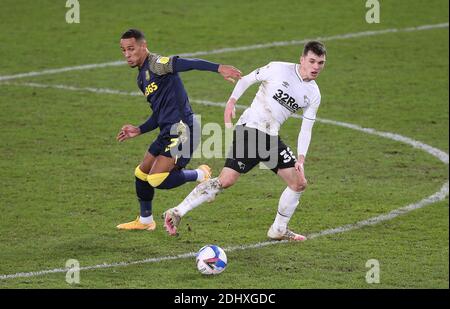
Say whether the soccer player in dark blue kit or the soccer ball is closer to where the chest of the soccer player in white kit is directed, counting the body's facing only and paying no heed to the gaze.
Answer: the soccer ball
